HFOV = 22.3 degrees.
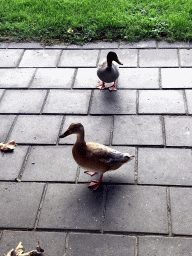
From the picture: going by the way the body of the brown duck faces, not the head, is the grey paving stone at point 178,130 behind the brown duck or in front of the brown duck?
behind

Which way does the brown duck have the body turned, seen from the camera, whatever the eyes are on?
to the viewer's left

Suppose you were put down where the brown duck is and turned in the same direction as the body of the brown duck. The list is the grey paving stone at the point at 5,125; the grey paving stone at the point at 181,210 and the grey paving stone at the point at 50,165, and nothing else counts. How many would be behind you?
1
